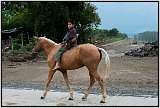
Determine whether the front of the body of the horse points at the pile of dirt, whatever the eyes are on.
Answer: no

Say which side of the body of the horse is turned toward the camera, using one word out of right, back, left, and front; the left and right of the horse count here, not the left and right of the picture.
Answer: left
